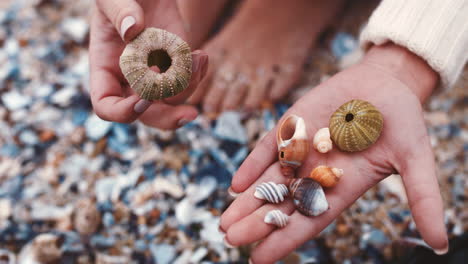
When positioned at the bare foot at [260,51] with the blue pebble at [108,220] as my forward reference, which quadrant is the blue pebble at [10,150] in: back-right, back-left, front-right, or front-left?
front-right

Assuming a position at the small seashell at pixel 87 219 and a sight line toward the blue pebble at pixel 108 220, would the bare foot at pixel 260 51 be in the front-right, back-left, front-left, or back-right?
front-left

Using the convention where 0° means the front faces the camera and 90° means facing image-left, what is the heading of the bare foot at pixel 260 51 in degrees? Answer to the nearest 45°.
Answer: approximately 45°

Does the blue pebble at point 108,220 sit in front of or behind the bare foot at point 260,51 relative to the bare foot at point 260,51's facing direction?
in front

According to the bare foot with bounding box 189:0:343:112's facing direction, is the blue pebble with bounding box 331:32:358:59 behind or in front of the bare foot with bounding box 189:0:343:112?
behind

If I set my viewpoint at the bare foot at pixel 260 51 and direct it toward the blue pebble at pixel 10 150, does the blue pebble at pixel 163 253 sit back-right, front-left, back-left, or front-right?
front-left

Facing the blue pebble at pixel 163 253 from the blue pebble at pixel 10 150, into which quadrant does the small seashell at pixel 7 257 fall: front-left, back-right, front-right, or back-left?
front-right

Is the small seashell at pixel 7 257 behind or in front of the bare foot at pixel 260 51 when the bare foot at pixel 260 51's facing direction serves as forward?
in front

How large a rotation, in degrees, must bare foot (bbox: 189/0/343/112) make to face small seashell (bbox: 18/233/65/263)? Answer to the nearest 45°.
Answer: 0° — it already faces it

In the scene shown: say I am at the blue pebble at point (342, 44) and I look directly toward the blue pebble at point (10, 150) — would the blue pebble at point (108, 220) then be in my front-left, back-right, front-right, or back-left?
front-left

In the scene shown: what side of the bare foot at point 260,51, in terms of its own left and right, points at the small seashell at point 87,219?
front

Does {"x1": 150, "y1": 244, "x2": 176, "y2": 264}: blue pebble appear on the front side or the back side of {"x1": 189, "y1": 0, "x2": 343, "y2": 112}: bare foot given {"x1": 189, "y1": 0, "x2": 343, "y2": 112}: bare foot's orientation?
on the front side
